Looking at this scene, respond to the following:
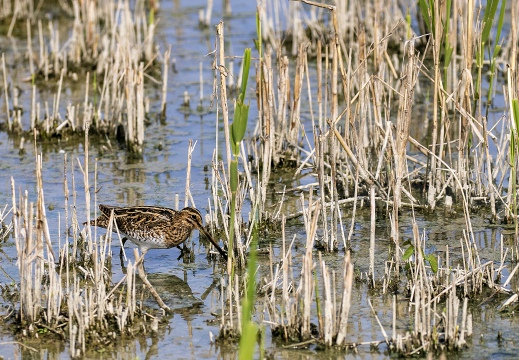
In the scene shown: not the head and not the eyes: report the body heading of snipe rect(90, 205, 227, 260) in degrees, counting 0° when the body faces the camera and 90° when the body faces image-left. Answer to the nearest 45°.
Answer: approximately 270°

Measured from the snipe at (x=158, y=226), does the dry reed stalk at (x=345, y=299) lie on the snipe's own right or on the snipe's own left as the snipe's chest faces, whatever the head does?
on the snipe's own right

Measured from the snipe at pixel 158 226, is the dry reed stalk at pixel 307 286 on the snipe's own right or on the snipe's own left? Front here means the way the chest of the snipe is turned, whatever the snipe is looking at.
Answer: on the snipe's own right
